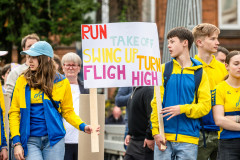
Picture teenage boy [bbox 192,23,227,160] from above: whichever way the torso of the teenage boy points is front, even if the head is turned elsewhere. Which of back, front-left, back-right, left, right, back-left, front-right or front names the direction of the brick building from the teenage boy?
back-left

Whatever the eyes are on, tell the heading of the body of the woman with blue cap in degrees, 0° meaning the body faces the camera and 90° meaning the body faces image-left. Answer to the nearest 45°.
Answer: approximately 45°

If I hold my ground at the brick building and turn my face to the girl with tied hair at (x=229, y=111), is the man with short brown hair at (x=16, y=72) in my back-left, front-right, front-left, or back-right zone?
front-right

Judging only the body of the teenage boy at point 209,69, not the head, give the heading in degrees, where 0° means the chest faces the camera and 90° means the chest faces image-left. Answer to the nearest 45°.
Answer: approximately 315°

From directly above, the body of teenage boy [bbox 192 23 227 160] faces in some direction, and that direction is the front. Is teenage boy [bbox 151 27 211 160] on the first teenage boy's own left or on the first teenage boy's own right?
on the first teenage boy's own right

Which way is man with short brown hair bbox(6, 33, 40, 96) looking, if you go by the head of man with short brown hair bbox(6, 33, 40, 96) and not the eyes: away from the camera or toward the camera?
toward the camera

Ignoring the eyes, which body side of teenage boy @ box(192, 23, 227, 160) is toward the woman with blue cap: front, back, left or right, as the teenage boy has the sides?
right
